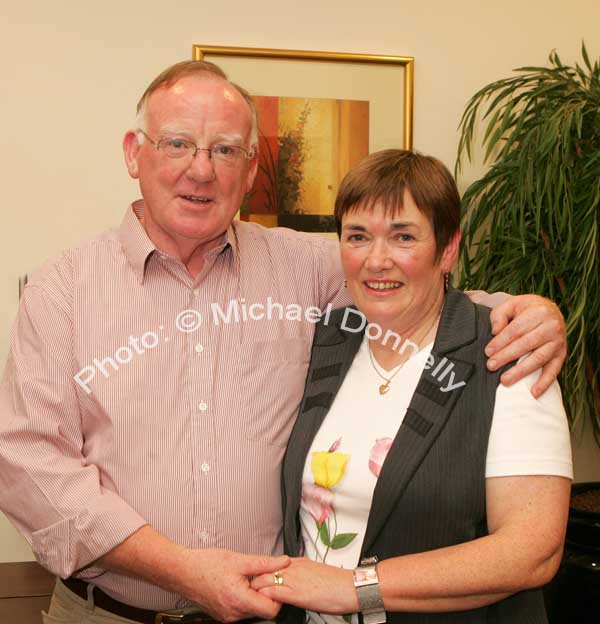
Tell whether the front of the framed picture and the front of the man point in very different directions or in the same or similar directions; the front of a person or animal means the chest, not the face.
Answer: same or similar directions

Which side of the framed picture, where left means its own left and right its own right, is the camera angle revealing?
front

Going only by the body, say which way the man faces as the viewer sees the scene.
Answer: toward the camera

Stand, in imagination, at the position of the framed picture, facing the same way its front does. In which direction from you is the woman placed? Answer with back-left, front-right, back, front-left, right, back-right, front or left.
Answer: front

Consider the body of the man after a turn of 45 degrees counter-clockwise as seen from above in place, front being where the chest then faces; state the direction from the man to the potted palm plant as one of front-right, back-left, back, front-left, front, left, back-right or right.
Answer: left

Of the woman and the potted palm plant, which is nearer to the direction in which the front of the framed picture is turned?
the woman

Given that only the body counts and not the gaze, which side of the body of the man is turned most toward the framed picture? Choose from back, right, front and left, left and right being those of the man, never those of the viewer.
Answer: back

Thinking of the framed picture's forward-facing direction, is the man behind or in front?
in front

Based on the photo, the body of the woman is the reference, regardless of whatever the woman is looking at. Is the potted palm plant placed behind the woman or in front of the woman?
behind

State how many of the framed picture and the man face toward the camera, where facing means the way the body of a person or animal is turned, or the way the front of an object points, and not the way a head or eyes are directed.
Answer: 2

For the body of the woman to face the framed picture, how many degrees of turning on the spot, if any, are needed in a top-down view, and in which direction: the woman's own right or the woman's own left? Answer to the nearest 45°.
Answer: approximately 135° to the woman's own right
